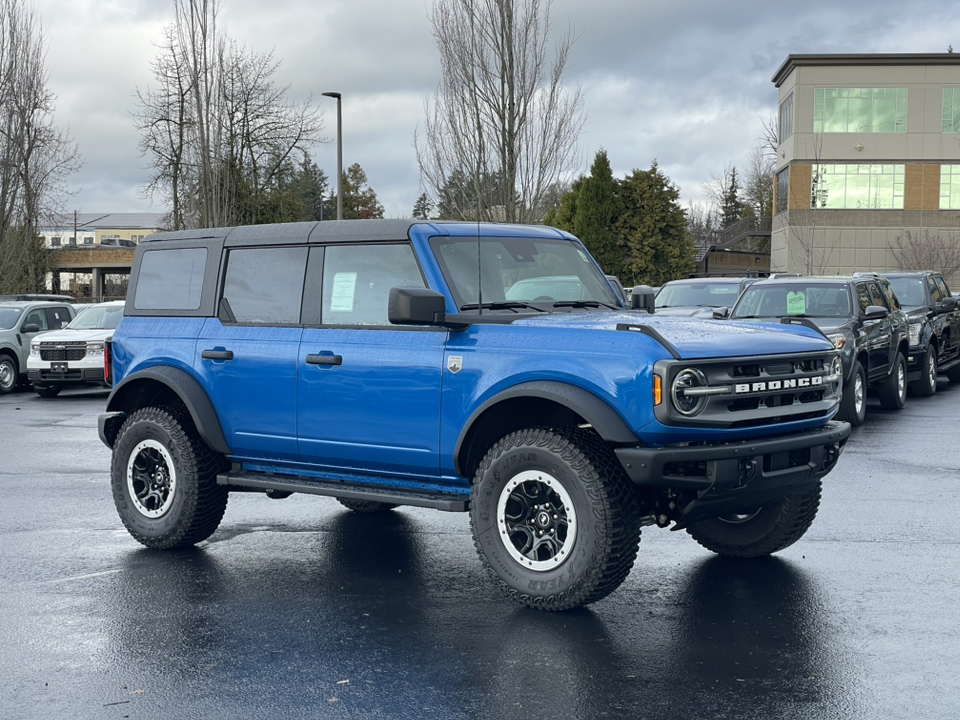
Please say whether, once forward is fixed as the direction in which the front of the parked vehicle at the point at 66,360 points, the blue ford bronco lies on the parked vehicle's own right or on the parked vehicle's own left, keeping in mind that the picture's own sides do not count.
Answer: on the parked vehicle's own left

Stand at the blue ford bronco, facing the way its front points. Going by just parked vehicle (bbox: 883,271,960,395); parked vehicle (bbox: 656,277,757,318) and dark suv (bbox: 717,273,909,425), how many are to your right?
0

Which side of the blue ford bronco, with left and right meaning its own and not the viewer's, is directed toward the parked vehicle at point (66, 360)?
back

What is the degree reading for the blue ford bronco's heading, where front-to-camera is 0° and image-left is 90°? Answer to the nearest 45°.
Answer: approximately 315°

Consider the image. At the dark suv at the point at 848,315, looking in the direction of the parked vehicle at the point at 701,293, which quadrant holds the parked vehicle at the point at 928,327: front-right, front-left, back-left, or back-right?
front-right

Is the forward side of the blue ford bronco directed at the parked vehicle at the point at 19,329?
no

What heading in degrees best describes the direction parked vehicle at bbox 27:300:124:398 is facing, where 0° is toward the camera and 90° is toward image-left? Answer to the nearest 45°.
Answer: approximately 45°

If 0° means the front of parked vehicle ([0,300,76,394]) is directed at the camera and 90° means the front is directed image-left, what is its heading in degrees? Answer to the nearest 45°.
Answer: approximately 45°

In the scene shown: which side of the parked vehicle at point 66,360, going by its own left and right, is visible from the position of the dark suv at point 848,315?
left

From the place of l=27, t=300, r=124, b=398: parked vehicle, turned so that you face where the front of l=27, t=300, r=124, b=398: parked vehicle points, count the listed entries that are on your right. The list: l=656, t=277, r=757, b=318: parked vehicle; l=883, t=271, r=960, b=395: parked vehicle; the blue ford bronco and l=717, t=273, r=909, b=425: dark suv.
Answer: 0

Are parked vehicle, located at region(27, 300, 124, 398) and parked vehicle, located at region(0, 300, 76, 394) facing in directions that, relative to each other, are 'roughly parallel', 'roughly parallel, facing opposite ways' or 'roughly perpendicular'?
roughly parallel

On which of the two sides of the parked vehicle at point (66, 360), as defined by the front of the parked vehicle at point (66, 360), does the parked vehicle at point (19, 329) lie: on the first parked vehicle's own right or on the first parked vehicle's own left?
on the first parked vehicle's own right

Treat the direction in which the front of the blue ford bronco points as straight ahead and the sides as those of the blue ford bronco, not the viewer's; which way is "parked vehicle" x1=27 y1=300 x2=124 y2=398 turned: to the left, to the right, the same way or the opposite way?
to the right

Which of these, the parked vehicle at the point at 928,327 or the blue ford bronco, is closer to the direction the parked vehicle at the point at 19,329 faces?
the blue ford bronco

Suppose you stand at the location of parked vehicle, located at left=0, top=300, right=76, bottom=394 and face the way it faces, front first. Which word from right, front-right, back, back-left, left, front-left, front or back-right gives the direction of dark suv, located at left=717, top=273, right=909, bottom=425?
left
